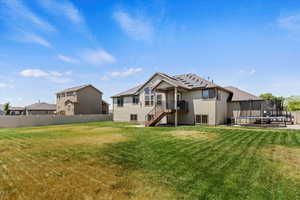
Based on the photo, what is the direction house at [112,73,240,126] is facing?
away from the camera

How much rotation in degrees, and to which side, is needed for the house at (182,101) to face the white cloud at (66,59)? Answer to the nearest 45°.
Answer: approximately 90° to its left
